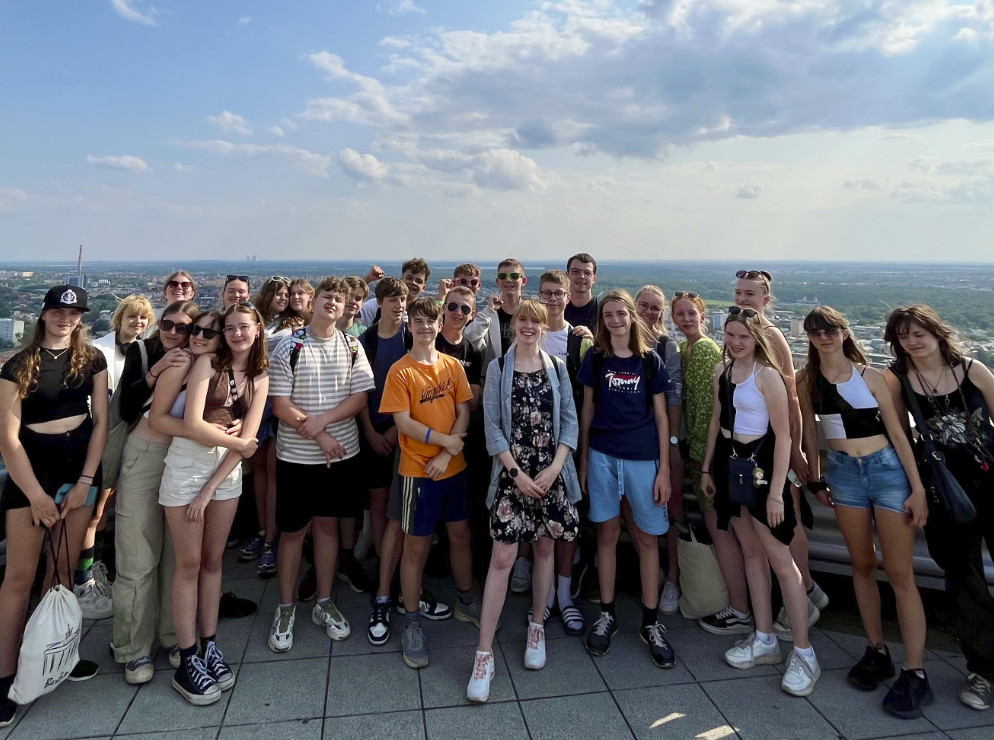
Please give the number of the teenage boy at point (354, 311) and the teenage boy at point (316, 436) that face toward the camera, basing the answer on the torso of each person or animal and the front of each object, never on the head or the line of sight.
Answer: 2

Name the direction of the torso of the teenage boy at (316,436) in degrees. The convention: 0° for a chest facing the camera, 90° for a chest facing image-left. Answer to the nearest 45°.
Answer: approximately 0°

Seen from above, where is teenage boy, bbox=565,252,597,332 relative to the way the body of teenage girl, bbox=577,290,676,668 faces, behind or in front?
behind

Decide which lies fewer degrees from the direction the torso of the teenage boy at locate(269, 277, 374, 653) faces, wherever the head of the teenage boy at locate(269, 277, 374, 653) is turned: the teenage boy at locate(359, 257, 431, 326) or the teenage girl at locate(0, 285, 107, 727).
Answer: the teenage girl

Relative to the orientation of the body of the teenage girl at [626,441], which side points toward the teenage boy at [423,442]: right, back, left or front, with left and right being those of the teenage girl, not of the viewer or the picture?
right
